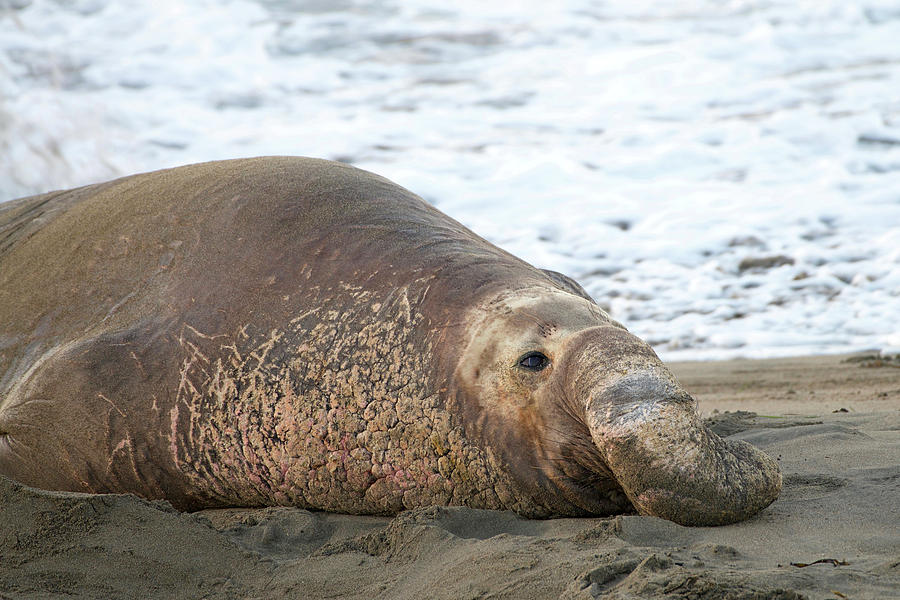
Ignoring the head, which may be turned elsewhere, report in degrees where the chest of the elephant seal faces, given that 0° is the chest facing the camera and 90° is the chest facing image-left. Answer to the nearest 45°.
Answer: approximately 270°
